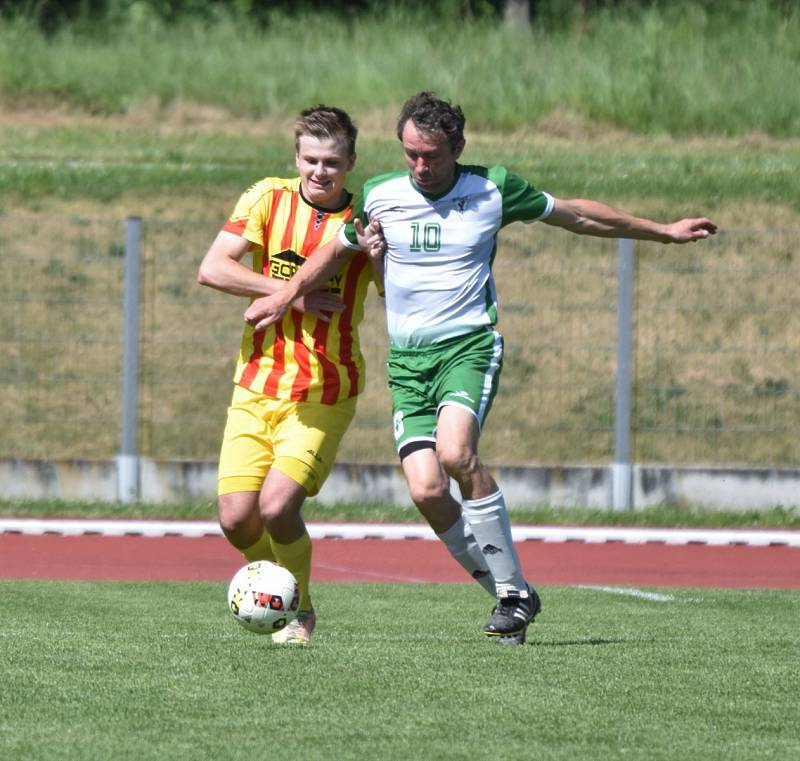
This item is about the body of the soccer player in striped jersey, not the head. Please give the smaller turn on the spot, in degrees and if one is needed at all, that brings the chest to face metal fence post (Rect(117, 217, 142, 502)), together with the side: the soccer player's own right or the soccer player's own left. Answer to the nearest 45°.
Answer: approximately 180°

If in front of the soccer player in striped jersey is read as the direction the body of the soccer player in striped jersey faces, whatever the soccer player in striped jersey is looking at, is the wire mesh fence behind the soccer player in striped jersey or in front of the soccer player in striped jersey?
behind

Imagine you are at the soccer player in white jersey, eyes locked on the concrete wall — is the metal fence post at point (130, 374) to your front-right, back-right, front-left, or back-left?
front-left

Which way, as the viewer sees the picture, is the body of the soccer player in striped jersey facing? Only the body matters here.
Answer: toward the camera

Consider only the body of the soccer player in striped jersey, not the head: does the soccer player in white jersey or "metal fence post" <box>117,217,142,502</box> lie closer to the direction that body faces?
the soccer player in white jersey

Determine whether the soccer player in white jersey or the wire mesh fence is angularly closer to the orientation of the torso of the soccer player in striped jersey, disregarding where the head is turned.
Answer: the soccer player in white jersey

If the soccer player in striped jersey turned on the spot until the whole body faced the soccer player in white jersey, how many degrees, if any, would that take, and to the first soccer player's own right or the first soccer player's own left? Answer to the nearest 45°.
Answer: approximately 45° to the first soccer player's own left

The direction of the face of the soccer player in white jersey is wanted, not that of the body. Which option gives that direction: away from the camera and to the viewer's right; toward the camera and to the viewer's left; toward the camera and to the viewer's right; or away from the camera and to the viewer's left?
toward the camera and to the viewer's left

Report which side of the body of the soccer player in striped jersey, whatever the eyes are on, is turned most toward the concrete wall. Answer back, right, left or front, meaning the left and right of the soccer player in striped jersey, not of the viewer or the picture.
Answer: back
